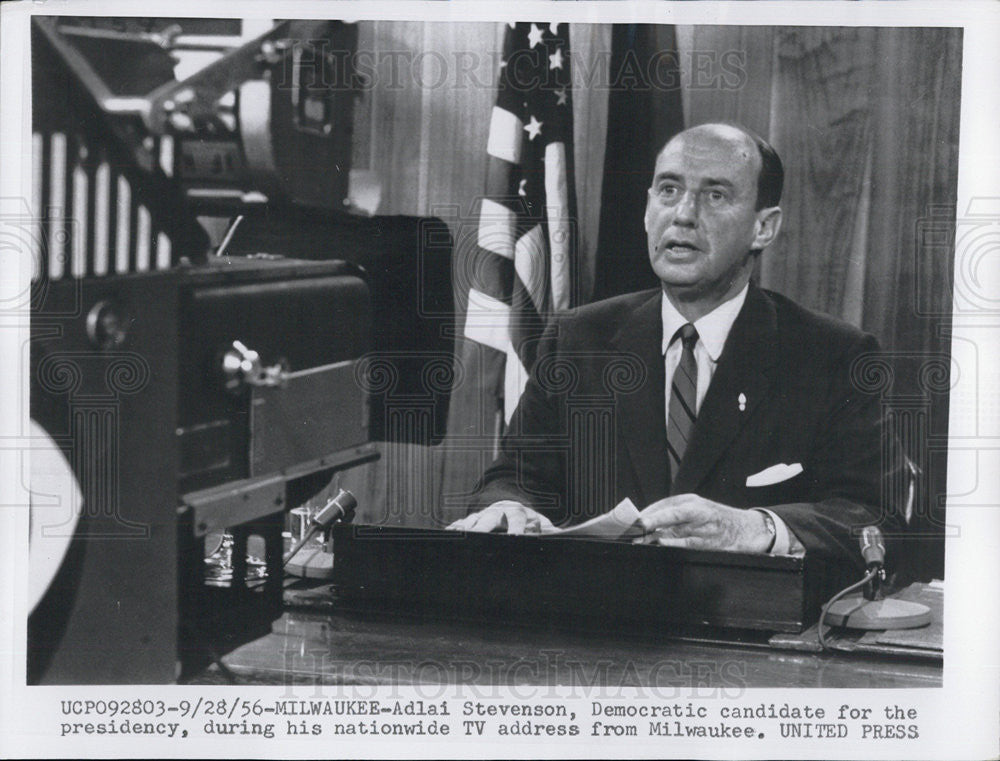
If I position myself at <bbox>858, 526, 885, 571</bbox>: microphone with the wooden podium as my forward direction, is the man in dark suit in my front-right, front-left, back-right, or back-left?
front-right

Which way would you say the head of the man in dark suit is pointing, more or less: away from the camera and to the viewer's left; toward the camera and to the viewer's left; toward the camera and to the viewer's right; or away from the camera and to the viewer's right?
toward the camera and to the viewer's left

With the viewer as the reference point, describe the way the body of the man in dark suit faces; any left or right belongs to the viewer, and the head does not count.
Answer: facing the viewer and to the left of the viewer
